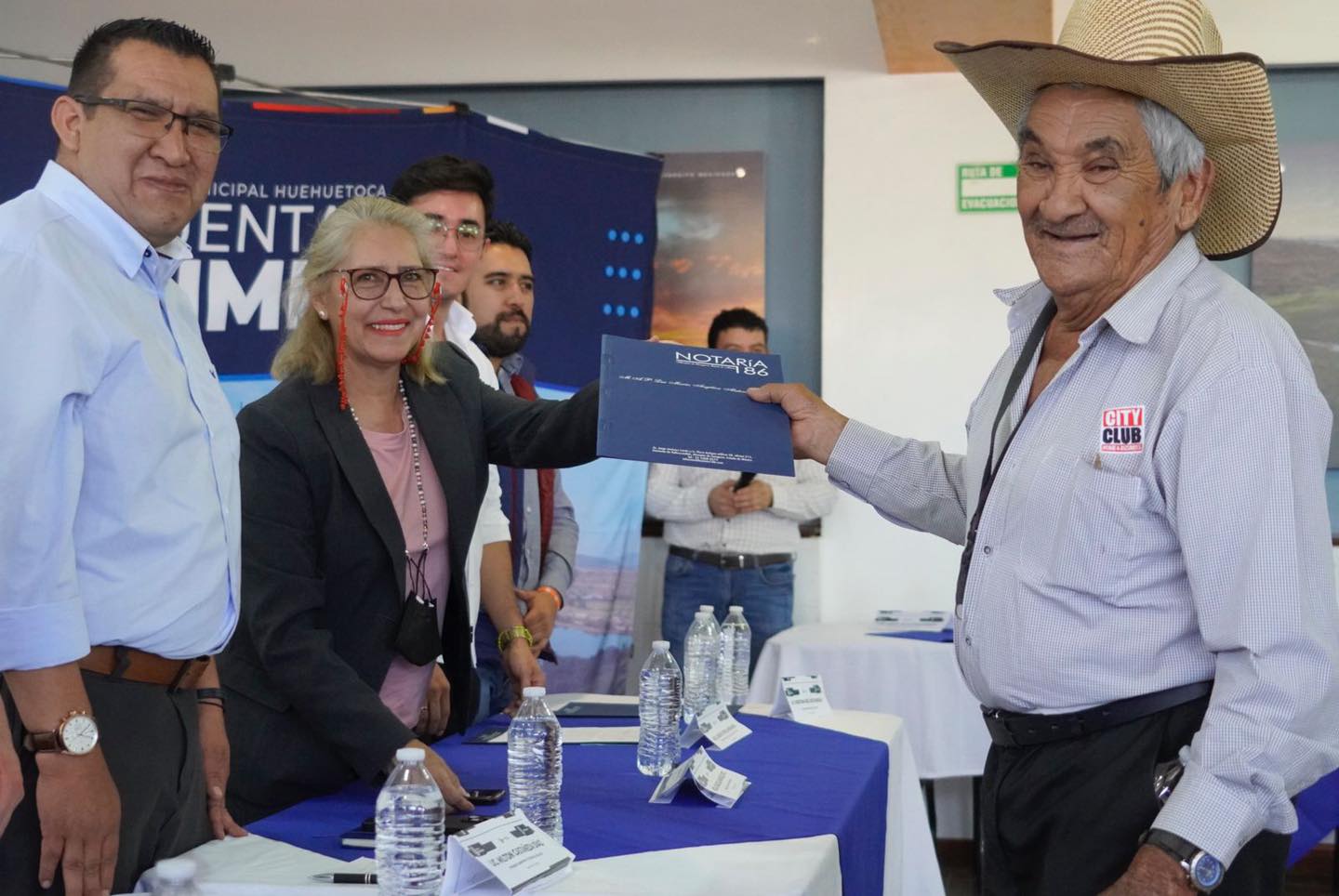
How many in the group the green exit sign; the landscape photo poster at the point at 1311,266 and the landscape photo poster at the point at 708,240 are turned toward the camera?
3

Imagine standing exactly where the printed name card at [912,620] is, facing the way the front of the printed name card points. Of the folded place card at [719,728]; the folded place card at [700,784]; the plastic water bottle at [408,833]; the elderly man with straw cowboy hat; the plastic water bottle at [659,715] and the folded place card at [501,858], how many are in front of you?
6

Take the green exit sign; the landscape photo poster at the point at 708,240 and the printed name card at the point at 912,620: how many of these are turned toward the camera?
3

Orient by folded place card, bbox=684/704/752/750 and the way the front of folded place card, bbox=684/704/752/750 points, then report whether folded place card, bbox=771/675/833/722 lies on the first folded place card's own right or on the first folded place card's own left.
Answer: on the first folded place card's own left

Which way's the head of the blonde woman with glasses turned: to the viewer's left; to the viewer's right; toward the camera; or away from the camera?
toward the camera

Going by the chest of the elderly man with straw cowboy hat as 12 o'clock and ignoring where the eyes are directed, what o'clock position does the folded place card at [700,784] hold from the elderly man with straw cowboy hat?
The folded place card is roughly at 2 o'clock from the elderly man with straw cowboy hat.

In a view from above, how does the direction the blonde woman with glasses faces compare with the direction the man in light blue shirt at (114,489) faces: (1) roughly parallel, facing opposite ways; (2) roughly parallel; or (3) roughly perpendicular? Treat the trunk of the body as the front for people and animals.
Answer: roughly parallel

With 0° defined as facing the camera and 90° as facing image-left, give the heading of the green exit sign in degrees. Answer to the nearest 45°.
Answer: approximately 0°

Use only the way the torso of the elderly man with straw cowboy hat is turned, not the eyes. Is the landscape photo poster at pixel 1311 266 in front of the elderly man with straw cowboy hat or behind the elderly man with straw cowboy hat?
behind

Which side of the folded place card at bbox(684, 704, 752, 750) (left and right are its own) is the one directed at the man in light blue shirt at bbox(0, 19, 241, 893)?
right

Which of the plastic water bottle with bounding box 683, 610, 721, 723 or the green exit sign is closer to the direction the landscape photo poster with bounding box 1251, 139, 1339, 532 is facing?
the plastic water bottle

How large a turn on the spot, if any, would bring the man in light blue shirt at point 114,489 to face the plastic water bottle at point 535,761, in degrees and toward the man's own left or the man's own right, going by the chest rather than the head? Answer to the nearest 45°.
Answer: approximately 45° to the man's own left

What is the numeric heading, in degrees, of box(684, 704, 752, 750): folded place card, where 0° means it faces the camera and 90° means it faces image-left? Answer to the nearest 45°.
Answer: approximately 315°

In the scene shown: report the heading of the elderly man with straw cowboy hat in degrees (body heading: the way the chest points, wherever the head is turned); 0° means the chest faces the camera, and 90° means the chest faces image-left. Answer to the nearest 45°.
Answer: approximately 45°

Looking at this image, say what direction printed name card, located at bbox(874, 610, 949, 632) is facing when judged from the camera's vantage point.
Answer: facing the viewer
